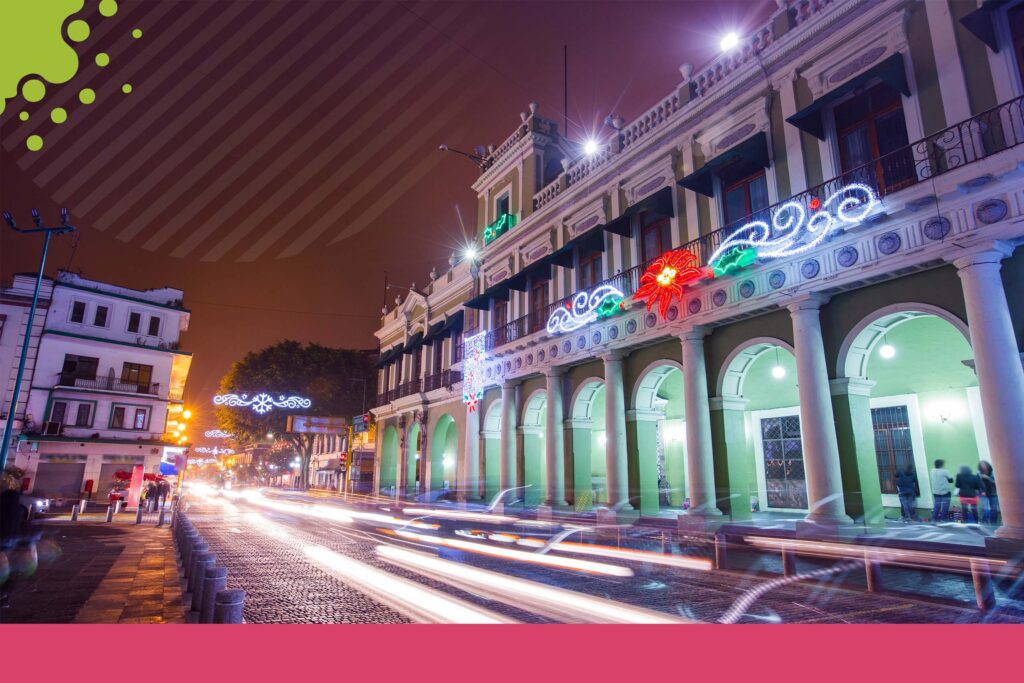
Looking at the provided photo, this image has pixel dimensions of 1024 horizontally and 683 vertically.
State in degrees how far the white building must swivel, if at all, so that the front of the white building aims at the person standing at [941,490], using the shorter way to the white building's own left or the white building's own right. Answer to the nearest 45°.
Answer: approximately 45° to the white building's own left

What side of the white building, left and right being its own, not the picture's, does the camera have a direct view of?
front

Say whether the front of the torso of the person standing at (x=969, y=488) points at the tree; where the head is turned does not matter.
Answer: no

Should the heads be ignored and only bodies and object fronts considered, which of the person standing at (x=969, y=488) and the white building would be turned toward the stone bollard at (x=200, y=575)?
the white building

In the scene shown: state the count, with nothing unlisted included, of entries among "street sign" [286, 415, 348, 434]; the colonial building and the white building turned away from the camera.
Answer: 0

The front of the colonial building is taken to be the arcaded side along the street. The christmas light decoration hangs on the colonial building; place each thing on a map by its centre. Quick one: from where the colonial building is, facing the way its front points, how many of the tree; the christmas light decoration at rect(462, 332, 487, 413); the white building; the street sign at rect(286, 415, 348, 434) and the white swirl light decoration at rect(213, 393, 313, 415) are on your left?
0

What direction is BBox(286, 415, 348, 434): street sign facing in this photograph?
toward the camera

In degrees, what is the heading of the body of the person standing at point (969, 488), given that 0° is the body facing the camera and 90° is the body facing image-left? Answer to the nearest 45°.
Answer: approximately 180°

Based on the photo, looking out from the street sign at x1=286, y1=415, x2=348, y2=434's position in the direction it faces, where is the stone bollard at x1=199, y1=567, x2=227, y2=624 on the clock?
The stone bollard is roughly at 12 o'clock from the street sign.

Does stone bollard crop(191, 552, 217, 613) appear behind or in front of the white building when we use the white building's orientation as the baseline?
in front

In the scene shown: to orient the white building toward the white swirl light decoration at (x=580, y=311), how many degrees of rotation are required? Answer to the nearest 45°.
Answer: approximately 45° to its left

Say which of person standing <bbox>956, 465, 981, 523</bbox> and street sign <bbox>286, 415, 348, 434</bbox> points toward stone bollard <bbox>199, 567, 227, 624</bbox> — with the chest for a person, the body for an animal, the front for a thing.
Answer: the street sign

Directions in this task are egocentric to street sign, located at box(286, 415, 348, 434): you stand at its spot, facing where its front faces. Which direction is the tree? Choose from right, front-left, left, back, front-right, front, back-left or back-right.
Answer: back
